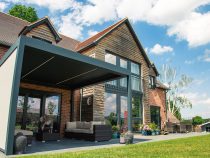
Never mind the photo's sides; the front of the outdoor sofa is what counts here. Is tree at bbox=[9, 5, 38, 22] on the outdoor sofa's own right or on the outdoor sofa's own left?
on the outdoor sofa's own right

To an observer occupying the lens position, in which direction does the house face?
facing the viewer and to the right of the viewer

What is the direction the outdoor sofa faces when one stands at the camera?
facing the viewer and to the left of the viewer

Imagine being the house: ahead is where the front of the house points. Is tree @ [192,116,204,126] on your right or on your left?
on your left

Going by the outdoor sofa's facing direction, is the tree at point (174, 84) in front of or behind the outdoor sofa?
behind

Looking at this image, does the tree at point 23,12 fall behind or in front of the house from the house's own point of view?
behind

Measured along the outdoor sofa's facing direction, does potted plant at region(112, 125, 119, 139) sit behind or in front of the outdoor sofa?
behind

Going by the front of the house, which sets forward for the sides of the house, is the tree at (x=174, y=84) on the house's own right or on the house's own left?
on the house's own left
